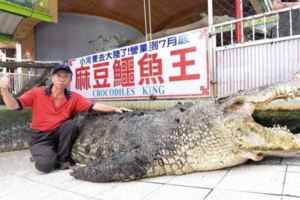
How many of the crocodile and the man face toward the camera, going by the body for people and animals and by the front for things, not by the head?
1

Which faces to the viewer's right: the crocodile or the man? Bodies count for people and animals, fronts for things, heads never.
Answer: the crocodile

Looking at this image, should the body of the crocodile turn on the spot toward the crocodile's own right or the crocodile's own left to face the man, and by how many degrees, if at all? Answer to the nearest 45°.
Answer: approximately 180°

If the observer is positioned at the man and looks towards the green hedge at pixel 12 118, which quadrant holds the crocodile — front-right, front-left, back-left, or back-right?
back-right

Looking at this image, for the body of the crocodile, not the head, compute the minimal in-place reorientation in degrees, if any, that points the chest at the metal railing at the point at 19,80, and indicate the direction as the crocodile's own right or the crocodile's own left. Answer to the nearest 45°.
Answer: approximately 135° to the crocodile's own left

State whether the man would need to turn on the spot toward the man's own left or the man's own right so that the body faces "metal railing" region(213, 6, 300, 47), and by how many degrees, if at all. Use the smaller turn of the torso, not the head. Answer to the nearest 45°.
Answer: approximately 90° to the man's own left

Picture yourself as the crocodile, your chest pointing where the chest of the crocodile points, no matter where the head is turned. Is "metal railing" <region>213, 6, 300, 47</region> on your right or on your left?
on your left

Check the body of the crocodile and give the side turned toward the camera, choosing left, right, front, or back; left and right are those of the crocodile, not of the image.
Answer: right

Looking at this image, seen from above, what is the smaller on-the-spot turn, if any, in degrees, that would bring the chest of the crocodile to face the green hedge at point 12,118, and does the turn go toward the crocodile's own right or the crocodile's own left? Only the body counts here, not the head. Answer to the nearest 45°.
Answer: approximately 135° to the crocodile's own left

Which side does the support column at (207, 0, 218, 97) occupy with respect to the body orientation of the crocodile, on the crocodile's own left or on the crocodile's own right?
on the crocodile's own left

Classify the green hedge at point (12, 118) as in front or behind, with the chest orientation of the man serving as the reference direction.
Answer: behind

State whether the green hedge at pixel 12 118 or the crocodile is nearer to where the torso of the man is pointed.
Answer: the crocodile
